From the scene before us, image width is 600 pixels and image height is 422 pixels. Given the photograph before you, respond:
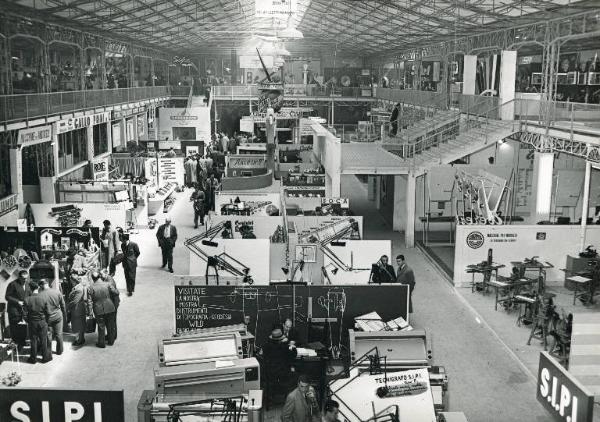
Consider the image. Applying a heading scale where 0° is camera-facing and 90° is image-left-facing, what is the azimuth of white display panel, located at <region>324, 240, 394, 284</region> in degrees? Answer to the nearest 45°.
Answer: approximately 0°

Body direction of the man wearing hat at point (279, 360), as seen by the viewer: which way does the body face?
away from the camera

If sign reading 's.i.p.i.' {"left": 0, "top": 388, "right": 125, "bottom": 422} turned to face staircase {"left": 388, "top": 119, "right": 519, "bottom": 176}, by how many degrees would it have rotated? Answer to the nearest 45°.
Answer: approximately 135° to its left

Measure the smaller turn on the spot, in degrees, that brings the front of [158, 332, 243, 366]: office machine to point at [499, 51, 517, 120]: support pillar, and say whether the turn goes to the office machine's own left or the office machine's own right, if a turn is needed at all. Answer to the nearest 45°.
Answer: approximately 135° to the office machine's own left

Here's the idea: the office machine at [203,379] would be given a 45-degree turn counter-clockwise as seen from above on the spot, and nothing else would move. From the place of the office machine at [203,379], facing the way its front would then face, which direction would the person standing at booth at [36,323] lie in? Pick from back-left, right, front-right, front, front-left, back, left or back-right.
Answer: back

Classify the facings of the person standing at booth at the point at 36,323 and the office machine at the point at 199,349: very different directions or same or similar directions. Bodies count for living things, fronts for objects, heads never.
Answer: very different directions

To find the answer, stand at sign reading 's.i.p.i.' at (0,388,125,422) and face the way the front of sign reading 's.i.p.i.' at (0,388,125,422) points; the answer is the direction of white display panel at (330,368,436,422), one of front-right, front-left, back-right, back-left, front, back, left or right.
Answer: back-left

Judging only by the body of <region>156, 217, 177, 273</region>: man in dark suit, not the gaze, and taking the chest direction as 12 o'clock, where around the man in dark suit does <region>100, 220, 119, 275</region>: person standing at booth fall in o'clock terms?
The person standing at booth is roughly at 2 o'clock from the man in dark suit.
